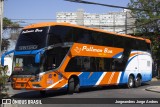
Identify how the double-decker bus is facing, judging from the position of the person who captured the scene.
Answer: facing the viewer and to the left of the viewer

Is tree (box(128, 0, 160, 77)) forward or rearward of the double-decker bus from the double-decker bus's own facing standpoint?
rearward

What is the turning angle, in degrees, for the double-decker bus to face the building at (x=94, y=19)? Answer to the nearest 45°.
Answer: approximately 135° to its right

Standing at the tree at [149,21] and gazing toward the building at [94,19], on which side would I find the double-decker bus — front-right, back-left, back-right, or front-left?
back-left

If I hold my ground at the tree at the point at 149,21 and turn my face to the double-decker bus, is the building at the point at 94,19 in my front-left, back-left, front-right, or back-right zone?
back-right
